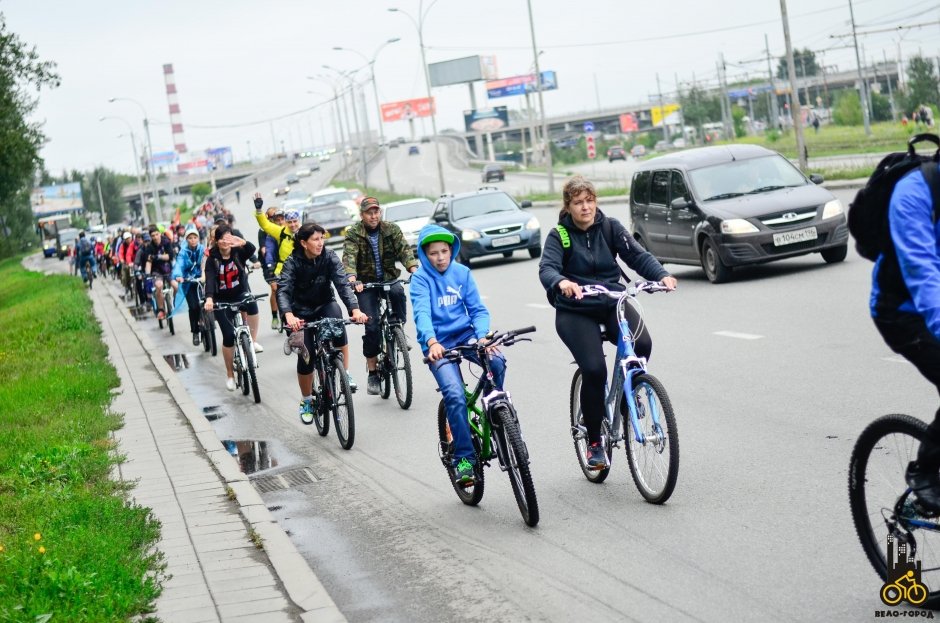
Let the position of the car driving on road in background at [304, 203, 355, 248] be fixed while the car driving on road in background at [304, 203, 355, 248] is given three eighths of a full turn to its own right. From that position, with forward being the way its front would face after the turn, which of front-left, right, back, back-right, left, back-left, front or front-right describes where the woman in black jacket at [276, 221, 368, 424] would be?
back-left

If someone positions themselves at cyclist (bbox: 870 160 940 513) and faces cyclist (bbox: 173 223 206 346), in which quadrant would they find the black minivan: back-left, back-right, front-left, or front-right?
front-right

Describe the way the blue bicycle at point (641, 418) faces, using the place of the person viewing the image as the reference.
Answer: facing the viewer and to the right of the viewer

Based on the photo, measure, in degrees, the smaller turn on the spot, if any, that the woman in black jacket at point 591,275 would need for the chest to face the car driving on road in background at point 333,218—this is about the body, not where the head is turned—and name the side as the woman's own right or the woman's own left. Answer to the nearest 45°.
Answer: approximately 135° to the woman's own left

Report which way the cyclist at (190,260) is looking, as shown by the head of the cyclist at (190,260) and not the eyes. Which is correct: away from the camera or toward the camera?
toward the camera

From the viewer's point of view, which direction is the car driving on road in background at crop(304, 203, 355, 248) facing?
toward the camera

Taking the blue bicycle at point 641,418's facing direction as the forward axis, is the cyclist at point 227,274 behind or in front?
behind

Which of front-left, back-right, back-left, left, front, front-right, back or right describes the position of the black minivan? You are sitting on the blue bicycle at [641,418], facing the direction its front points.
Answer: back-left

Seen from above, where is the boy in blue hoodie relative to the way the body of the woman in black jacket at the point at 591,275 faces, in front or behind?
behind

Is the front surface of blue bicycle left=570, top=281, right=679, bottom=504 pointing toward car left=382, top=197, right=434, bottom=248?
no

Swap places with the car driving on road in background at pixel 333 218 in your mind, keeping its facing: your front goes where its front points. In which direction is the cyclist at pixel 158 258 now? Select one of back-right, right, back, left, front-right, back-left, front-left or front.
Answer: front

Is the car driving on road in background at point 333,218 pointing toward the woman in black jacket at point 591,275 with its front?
yes

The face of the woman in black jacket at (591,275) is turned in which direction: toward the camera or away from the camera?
toward the camera

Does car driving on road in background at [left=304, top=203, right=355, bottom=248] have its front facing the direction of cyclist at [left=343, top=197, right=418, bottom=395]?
yes

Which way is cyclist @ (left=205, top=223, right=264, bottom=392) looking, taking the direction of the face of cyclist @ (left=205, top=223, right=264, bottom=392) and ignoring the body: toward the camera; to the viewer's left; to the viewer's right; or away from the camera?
toward the camera

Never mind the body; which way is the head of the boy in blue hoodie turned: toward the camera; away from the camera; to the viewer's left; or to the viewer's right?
toward the camera

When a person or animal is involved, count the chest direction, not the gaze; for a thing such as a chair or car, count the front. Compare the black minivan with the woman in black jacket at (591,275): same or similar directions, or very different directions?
same or similar directions

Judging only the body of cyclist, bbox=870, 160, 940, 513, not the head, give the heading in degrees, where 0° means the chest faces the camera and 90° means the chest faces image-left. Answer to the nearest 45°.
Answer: approximately 270°
